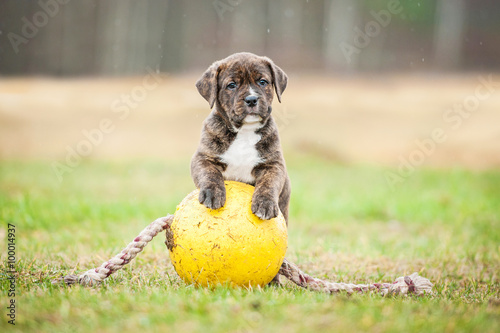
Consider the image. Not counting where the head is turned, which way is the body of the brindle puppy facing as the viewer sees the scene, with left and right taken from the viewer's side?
facing the viewer

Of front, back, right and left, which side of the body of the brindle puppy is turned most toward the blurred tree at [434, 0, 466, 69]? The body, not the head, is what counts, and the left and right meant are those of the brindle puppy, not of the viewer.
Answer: back

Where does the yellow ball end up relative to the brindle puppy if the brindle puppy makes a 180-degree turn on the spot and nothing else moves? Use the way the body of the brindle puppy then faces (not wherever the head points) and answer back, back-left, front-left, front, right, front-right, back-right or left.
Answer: back
